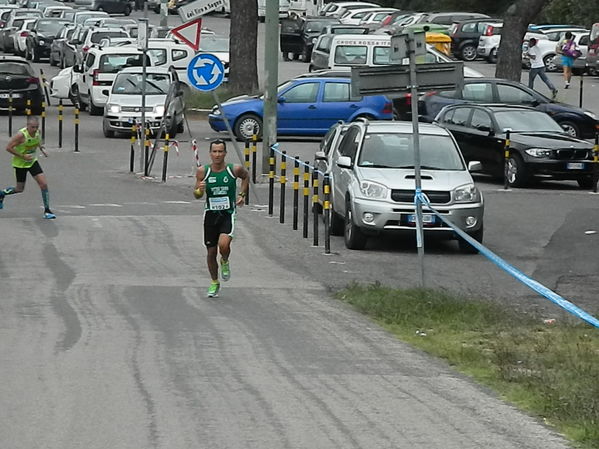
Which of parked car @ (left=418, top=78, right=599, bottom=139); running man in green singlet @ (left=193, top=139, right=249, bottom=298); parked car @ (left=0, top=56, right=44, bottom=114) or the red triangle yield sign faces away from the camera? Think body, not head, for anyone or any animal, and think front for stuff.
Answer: parked car @ (left=0, top=56, right=44, bottom=114)

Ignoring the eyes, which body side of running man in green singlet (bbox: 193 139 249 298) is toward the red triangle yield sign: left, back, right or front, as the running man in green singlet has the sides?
back

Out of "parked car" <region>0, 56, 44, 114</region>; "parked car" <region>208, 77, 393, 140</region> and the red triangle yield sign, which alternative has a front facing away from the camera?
"parked car" <region>0, 56, 44, 114</region>

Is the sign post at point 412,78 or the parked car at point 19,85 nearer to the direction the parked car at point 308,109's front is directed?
the parked car

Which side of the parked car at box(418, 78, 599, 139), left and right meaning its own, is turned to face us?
right

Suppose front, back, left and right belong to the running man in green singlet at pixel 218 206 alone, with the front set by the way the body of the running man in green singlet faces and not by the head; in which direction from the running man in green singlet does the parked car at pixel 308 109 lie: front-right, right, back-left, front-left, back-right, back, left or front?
back

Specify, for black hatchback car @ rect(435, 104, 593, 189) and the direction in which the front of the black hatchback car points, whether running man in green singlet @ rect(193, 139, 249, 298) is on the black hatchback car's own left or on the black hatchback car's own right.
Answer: on the black hatchback car's own right

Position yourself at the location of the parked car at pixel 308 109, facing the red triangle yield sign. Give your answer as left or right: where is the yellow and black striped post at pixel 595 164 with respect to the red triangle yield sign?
left

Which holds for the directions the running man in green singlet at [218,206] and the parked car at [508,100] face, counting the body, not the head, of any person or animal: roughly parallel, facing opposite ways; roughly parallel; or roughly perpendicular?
roughly perpendicular

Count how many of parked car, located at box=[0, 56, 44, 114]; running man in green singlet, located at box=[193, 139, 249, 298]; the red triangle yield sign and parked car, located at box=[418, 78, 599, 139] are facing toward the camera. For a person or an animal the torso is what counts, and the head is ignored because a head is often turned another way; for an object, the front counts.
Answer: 2

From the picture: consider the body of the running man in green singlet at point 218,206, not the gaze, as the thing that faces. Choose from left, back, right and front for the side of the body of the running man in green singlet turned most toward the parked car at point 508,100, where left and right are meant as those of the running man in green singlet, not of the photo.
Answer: back

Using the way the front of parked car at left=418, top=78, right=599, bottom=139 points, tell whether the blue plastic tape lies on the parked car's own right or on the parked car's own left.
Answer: on the parked car's own right

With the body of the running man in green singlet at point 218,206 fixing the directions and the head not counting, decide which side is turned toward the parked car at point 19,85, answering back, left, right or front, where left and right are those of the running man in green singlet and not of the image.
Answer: back

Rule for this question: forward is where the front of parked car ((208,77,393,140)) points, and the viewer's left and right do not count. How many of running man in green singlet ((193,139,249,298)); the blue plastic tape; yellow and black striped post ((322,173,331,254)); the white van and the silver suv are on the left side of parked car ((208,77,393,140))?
4

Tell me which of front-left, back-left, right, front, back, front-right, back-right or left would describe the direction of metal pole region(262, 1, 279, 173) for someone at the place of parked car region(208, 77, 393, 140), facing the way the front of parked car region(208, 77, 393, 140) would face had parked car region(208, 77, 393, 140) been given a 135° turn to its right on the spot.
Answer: back-right
